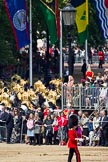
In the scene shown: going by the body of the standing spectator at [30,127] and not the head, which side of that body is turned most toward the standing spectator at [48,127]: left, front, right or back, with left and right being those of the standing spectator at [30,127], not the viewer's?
left

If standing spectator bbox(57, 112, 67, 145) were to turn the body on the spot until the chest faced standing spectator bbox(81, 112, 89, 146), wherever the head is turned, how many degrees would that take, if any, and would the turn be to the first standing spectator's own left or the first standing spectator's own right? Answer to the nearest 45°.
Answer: approximately 90° to the first standing spectator's own left

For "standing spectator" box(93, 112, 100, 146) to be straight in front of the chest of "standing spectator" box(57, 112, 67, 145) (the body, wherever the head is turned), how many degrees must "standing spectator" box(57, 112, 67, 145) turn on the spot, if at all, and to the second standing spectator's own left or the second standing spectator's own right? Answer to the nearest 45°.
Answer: approximately 90° to the second standing spectator's own left

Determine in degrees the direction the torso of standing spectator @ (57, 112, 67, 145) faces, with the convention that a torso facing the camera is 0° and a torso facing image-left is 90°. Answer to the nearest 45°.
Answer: approximately 0°

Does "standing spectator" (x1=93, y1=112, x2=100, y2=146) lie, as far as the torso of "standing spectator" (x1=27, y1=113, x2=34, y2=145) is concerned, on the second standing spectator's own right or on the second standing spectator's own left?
on the second standing spectator's own left

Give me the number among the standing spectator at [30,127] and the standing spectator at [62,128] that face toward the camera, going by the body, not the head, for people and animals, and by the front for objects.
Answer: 2
